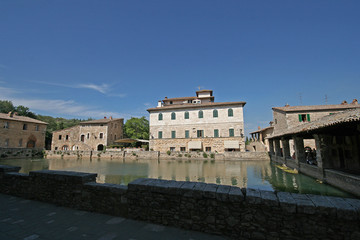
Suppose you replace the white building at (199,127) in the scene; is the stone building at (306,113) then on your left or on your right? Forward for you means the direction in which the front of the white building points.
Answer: on your left

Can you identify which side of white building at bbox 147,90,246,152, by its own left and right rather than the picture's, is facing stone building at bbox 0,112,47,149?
right

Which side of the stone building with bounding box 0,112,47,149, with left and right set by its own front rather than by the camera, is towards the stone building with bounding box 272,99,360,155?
front

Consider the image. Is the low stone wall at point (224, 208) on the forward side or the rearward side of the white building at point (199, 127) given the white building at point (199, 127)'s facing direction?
on the forward side

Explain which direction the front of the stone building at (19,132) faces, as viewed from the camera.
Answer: facing the viewer and to the right of the viewer

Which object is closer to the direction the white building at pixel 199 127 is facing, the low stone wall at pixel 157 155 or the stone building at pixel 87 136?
the low stone wall

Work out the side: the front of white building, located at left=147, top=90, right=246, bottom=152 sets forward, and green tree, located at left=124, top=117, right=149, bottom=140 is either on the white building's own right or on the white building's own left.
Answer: on the white building's own right

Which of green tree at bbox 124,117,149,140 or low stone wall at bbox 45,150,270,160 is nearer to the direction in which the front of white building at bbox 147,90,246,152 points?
the low stone wall

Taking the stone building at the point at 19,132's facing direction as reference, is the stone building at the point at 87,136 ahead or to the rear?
ahead

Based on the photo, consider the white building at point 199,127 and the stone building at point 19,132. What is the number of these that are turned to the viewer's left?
0

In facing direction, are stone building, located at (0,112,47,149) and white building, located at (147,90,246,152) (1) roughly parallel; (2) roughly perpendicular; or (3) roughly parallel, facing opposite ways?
roughly perpendicular

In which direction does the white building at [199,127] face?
toward the camera

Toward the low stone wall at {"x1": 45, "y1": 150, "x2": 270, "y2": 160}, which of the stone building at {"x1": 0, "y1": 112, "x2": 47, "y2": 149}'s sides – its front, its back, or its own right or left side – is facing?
front

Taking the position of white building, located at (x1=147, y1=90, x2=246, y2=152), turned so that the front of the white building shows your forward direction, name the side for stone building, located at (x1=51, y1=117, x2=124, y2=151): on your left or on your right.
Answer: on your right
